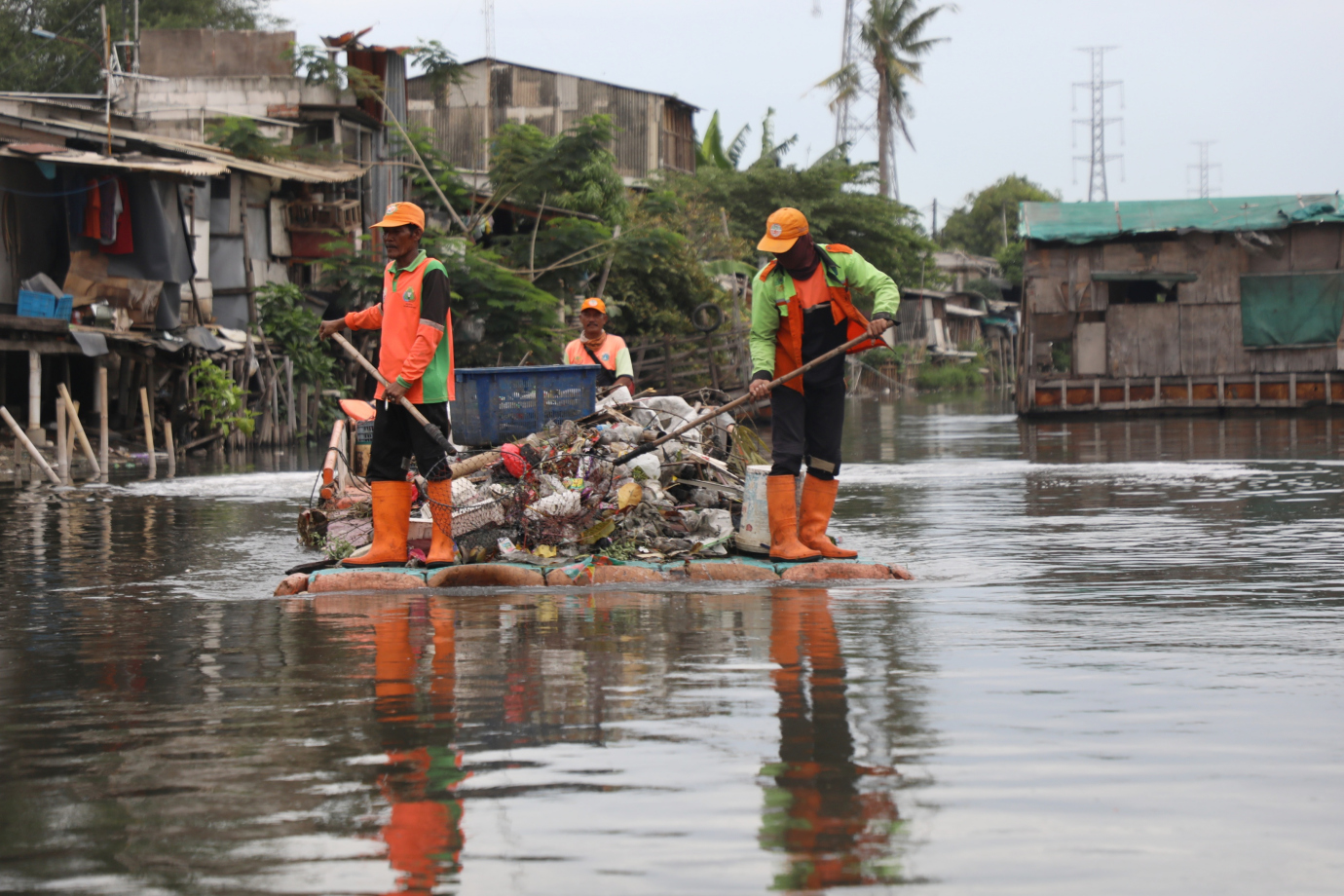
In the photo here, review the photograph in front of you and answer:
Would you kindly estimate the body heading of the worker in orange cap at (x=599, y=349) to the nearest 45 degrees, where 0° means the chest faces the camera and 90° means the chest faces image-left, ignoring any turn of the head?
approximately 0°

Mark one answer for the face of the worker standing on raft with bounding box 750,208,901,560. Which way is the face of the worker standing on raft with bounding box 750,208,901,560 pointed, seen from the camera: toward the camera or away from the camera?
toward the camera

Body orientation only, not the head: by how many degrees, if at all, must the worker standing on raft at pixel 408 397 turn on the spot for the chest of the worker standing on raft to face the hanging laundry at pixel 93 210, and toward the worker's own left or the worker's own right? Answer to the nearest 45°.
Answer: approximately 135° to the worker's own right

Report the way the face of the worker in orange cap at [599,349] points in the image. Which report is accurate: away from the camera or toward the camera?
toward the camera

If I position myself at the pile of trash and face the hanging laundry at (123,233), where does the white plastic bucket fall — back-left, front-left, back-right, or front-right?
back-right

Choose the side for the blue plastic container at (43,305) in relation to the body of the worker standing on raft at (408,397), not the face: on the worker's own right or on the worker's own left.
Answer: on the worker's own right

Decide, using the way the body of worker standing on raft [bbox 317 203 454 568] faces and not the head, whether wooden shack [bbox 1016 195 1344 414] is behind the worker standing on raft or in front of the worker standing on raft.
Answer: behind

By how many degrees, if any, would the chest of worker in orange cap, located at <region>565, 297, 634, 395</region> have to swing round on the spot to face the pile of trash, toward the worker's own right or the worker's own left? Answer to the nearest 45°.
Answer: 0° — they already face it

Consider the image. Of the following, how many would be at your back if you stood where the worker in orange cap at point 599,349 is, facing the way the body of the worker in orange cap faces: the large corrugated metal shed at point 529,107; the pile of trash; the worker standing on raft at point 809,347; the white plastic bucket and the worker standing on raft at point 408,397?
1
